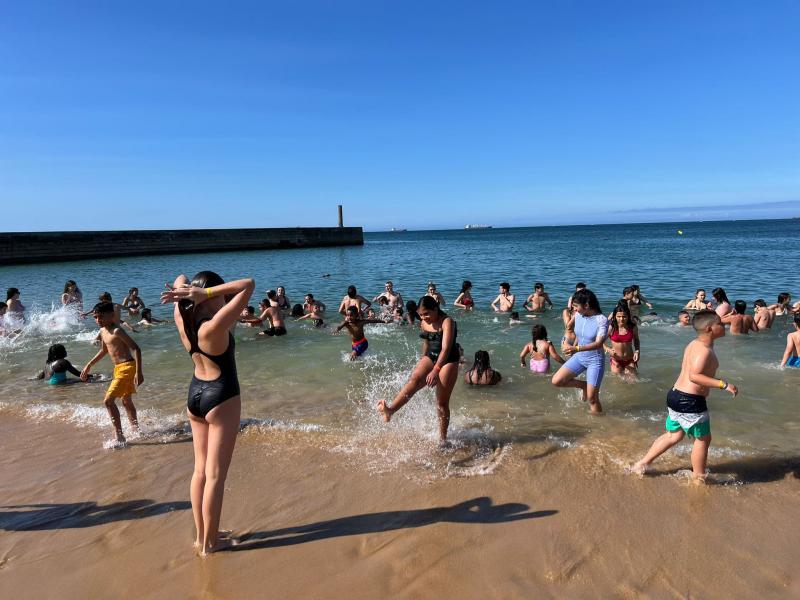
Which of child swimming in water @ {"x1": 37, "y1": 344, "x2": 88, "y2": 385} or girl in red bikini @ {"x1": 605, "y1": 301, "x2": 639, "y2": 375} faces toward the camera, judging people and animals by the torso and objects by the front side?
the girl in red bikini

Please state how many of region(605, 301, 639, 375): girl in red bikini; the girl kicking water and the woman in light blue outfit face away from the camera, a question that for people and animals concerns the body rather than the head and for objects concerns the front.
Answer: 0

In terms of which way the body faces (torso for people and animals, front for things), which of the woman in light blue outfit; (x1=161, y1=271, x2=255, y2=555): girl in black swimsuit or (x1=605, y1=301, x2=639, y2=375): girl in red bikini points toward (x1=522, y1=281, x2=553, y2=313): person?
the girl in black swimsuit

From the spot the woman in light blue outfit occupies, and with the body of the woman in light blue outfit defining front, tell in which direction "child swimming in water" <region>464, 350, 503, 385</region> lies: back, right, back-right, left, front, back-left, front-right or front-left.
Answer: right

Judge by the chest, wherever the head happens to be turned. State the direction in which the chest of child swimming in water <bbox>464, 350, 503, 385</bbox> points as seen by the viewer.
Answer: away from the camera

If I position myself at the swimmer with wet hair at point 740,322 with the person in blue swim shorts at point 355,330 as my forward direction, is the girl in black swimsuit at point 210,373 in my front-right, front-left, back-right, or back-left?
front-left

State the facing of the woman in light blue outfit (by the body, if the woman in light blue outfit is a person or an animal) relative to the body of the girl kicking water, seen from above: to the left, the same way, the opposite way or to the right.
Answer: the same way

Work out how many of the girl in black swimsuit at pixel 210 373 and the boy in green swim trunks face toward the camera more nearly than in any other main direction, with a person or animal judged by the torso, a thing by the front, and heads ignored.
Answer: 0

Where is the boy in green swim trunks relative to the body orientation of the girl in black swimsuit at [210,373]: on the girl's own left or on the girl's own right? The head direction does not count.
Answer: on the girl's own right

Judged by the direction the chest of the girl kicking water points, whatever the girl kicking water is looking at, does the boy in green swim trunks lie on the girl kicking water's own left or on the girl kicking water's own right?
on the girl kicking water's own left

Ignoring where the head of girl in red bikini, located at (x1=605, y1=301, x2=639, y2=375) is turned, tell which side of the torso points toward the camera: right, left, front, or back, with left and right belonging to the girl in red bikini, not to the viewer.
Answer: front
